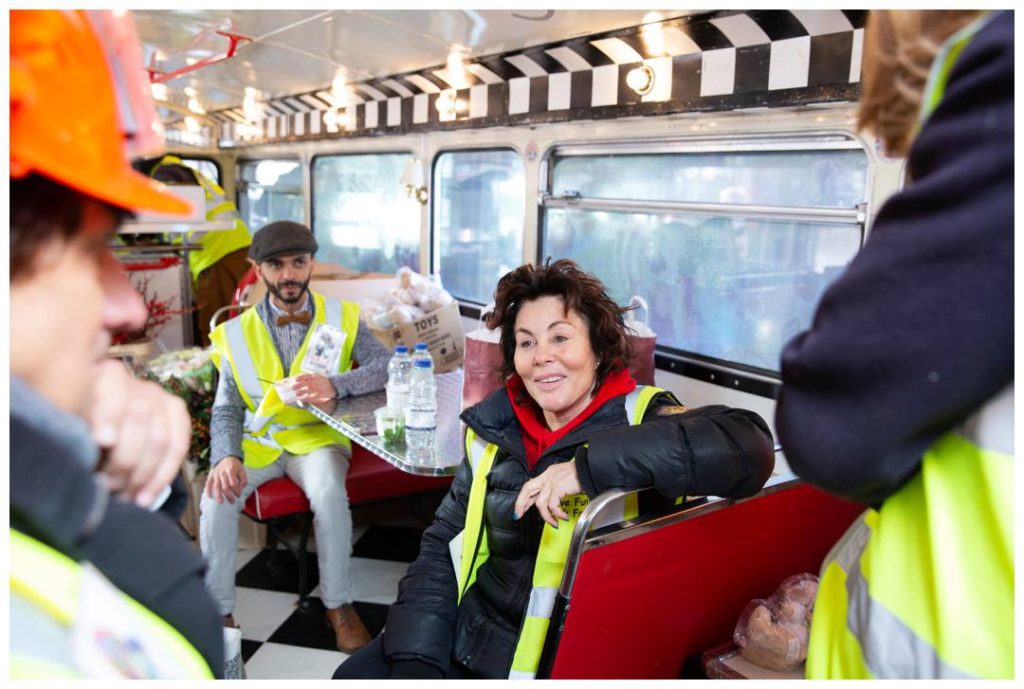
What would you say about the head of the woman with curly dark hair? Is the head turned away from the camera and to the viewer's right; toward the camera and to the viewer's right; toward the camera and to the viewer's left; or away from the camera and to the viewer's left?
toward the camera and to the viewer's left

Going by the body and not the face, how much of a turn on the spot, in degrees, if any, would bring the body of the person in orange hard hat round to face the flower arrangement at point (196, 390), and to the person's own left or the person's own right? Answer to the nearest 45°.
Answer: approximately 90° to the person's own left

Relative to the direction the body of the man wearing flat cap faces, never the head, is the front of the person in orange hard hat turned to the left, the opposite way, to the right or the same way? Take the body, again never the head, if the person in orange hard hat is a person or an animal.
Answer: to the left

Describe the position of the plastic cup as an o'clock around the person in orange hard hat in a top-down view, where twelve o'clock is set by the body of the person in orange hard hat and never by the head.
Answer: The plastic cup is roughly at 10 o'clock from the person in orange hard hat.

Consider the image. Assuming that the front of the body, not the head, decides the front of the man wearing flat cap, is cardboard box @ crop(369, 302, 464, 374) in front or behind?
behind

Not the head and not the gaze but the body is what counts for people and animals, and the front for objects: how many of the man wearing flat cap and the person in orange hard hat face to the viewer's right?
1

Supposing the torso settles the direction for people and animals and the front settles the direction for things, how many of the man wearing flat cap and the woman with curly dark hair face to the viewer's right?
0

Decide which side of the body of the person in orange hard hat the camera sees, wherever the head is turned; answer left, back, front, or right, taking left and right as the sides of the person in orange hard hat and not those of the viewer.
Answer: right

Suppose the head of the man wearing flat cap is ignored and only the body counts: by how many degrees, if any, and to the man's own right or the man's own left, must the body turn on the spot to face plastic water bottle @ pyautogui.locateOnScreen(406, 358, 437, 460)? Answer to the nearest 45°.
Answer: approximately 45° to the man's own left

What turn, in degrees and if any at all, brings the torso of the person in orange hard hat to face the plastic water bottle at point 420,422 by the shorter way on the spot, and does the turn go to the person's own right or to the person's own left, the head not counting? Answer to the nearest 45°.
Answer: approximately 45° to the person's own left

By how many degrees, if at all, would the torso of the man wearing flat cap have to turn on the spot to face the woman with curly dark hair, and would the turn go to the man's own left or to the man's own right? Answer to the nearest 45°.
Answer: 0° — they already face them
